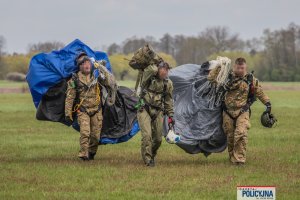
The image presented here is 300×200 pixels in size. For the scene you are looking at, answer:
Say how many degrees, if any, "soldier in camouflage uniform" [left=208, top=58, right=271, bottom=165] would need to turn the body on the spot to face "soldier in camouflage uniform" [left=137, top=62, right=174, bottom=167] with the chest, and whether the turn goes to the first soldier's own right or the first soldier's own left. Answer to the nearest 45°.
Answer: approximately 90° to the first soldier's own right

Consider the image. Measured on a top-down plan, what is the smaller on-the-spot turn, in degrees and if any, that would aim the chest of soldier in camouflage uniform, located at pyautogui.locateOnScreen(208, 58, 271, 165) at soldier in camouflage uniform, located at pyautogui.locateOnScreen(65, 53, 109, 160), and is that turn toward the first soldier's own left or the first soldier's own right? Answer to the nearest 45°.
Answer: approximately 90° to the first soldier's own right

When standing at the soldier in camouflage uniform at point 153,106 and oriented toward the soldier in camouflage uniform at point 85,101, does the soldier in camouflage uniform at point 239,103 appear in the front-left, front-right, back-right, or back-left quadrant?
back-right

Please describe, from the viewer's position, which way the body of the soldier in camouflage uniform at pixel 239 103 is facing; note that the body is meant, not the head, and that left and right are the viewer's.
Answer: facing the viewer

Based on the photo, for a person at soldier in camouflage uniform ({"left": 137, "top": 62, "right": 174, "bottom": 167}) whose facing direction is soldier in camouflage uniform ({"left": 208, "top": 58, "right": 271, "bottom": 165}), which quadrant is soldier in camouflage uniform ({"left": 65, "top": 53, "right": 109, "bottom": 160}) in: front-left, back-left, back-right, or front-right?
back-left

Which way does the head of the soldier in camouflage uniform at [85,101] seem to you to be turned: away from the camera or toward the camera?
toward the camera
